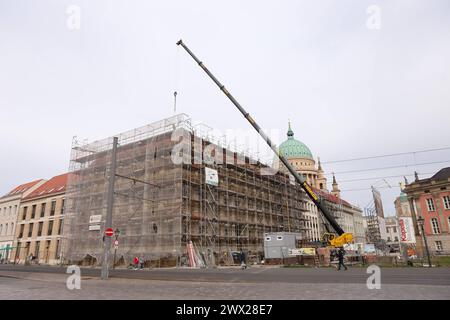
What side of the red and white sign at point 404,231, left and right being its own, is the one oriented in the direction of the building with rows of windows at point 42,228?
right

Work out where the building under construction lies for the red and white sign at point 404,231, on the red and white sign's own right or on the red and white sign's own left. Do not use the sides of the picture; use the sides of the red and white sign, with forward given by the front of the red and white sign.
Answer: on the red and white sign's own right

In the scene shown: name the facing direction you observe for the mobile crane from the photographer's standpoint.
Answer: facing to the left of the viewer

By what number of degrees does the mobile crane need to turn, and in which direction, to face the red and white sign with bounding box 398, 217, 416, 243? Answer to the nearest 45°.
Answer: approximately 135° to its right

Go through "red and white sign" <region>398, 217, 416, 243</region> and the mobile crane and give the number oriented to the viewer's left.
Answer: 1

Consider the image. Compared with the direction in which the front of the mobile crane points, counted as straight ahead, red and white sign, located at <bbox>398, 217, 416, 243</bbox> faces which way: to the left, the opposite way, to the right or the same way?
to the left

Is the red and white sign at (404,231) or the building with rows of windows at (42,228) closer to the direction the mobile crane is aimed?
the building with rows of windows

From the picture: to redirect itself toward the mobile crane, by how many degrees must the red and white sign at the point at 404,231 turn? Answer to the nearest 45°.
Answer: approximately 45° to its right

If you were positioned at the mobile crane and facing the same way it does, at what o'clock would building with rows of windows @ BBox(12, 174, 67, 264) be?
The building with rows of windows is roughly at 1 o'clock from the mobile crane.
